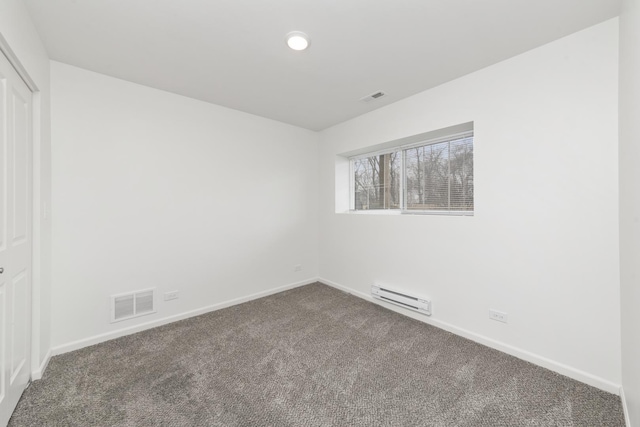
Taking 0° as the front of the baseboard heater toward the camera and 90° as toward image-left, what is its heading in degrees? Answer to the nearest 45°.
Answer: approximately 45°

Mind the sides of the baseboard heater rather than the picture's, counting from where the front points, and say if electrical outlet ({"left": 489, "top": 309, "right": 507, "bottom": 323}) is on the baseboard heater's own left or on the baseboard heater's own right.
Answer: on the baseboard heater's own left

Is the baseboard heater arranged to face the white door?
yes

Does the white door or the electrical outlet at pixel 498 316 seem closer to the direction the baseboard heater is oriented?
the white door

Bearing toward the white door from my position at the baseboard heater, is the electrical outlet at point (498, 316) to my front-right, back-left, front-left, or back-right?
back-left
